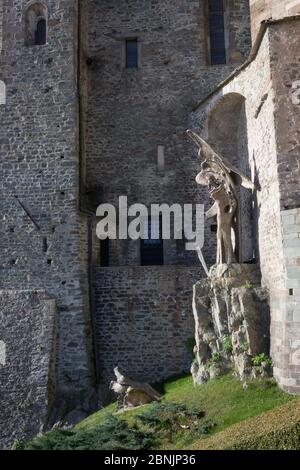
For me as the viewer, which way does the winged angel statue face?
facing the viewer and to the left of the viewer

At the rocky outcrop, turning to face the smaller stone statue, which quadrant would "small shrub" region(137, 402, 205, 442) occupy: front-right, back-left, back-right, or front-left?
front-left
